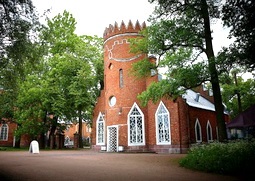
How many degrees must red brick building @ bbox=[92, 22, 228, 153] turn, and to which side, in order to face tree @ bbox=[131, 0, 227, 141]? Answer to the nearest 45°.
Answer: approximately 45° to its left

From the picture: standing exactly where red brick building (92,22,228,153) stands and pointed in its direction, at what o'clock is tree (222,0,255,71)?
The tree is roughly at 10 o'clock from the red brick building.

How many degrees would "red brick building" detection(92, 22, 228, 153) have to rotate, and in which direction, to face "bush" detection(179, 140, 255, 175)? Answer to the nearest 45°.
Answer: approximately 45° to its left

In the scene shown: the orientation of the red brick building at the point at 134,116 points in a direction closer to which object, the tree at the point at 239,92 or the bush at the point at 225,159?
the bush

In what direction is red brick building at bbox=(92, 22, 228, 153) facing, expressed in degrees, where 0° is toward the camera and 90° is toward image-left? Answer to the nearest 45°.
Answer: approximately 45°

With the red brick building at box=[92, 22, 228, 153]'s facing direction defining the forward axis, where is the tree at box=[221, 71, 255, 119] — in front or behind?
behind
